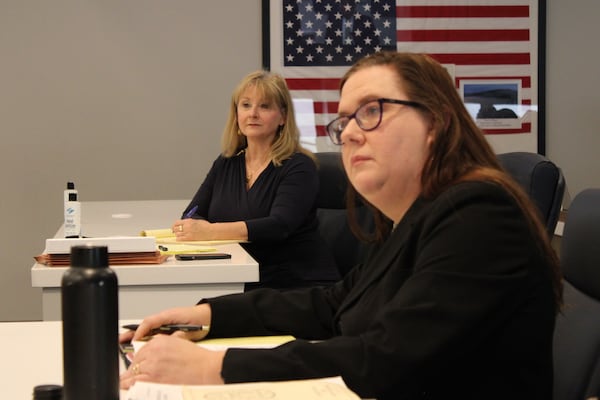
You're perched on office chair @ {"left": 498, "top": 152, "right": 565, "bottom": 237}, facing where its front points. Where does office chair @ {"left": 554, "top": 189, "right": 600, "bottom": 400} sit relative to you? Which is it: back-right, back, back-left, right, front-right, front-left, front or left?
front-left

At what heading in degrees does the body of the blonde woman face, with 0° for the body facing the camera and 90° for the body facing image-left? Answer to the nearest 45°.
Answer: approximately 45°

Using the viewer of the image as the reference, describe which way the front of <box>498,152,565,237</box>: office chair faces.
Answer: facing the viewer and to the left of the viewer

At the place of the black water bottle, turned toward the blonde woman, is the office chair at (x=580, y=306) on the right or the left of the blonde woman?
right

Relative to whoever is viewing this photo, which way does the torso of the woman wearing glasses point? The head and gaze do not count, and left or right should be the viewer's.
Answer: facing to the left of the viewer

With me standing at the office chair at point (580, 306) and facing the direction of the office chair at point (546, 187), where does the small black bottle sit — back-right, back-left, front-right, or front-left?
back-left

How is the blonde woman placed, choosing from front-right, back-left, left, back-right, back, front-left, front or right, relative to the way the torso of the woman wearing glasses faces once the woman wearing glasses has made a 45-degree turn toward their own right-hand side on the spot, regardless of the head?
front-right

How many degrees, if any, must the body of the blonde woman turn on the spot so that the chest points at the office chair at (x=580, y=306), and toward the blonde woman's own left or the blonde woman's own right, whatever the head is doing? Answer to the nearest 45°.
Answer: approximately 45° to the blonde woman's own left

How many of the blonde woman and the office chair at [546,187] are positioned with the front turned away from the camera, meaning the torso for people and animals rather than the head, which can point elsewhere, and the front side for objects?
0

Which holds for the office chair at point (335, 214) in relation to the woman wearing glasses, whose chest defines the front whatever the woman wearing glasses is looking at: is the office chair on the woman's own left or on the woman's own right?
on the woman's own right

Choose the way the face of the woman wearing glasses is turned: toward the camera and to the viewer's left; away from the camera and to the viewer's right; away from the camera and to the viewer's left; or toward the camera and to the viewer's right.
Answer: toward the camera and to the viewer's left

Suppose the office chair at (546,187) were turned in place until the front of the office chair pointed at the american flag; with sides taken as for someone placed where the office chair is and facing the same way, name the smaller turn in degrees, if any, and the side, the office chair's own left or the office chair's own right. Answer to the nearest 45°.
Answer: approximately 135° to the office chair's own right

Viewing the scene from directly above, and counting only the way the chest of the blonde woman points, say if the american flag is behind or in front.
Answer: behind
